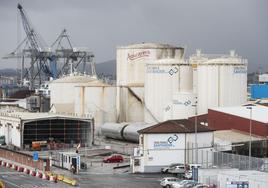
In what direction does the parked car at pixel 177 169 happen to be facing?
to the viewer's left

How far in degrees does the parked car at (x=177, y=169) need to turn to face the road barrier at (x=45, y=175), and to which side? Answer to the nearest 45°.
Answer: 0° — it already faces it

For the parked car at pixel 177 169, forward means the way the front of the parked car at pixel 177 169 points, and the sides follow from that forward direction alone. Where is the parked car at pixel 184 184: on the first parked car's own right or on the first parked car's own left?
on the first parked car's own left

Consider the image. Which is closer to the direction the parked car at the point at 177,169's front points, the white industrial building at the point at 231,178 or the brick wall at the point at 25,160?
the brick wall

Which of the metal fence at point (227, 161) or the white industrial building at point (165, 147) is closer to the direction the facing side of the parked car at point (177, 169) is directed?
the white industrial building
